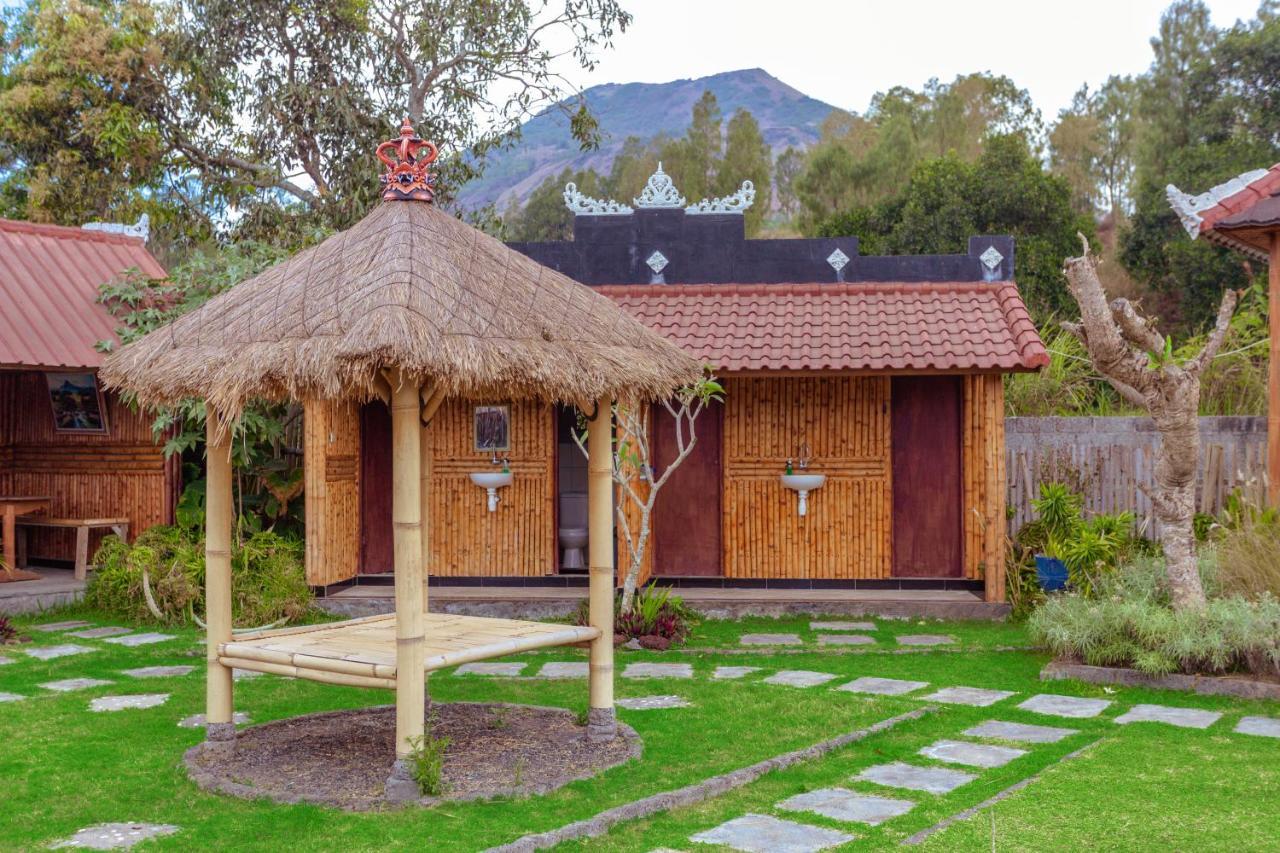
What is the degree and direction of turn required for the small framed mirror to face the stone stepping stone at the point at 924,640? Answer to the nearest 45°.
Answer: approximately 45° to its left

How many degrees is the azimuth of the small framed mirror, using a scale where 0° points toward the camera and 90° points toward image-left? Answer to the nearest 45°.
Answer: approximately 0°

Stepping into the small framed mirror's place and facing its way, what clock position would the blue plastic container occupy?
The blue plastic container is roughly at 10 o'clock from the small framed mirror.

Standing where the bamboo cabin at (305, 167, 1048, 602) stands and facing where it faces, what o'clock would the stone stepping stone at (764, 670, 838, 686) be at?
The stone stepping stone is roughly at 12 o'clock from the bamboo cabin.

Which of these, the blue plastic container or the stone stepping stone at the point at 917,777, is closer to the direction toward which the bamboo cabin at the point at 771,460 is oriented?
the stone stepping stone

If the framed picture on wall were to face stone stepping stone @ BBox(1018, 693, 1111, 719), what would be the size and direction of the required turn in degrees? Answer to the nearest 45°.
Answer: approximately 45° to its left

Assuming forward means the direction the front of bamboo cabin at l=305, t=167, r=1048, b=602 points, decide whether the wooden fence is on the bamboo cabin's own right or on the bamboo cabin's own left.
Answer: on the bamboo cabin's own left

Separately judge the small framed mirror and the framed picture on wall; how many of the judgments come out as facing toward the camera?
2

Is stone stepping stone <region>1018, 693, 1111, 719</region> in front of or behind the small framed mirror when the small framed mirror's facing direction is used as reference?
in front

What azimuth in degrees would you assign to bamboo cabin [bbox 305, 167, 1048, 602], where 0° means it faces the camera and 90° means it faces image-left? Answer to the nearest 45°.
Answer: approximately 0°

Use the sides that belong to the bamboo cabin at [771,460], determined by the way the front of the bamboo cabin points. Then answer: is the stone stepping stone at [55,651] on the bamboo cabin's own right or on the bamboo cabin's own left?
on the bamboo cabin's own right

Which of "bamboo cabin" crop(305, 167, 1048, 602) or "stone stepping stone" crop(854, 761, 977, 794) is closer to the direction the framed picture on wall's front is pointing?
the stone stepping stone

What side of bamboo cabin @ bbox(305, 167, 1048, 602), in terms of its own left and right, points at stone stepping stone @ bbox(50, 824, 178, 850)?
front
